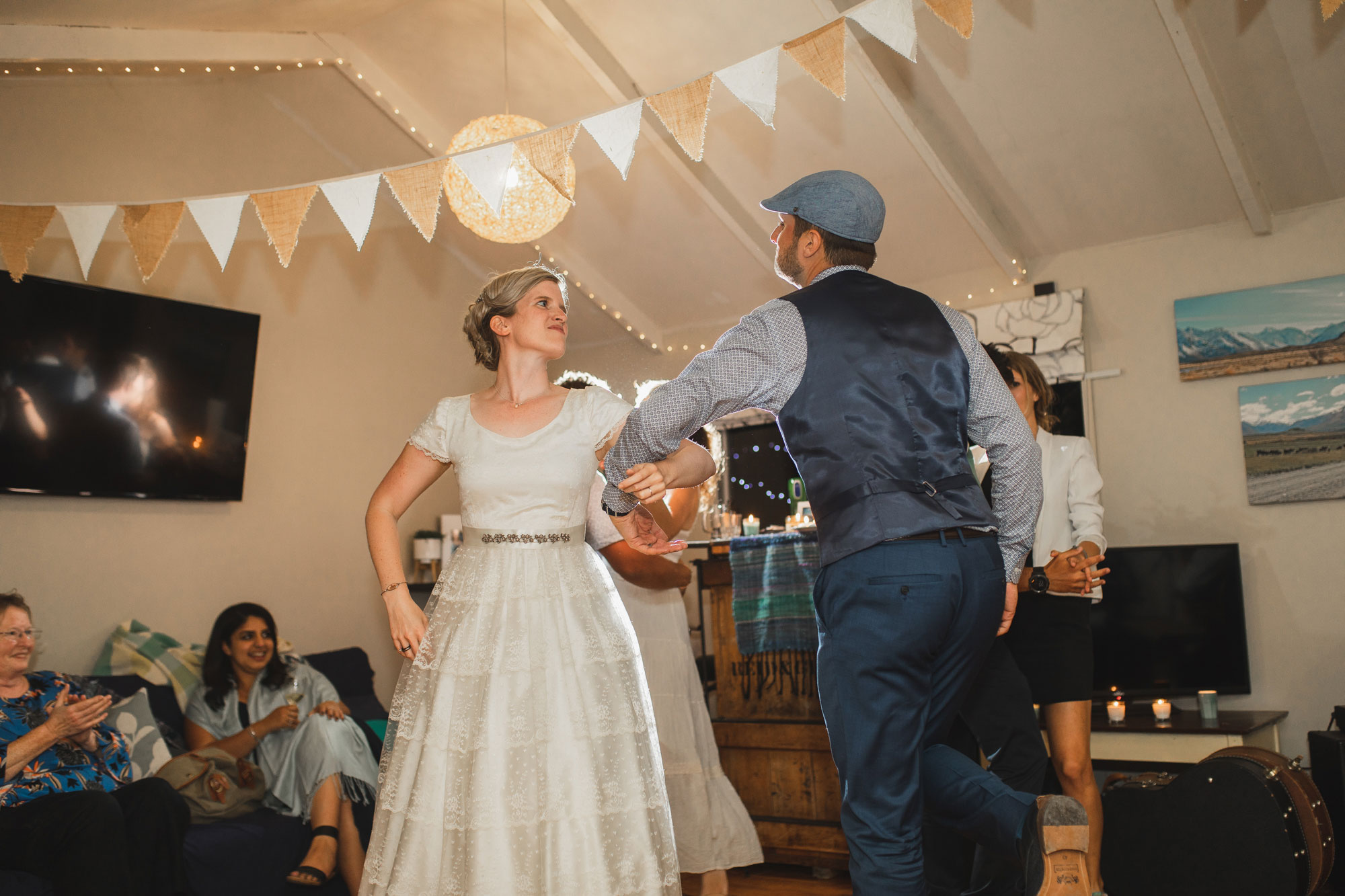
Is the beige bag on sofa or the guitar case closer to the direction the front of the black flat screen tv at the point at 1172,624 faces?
the guitar case

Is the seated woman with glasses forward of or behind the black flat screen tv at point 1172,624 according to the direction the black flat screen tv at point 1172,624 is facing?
forward

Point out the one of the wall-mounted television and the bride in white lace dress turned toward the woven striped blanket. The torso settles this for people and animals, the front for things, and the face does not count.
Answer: the wall-mounted television

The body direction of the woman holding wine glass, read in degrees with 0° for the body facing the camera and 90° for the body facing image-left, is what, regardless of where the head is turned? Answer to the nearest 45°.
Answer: approximately 315°

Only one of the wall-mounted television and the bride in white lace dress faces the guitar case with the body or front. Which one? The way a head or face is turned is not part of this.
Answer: the wall-mounted television

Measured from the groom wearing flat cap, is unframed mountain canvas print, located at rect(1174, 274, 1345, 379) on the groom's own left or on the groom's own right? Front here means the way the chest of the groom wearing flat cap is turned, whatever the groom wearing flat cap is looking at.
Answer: on the groom's own right

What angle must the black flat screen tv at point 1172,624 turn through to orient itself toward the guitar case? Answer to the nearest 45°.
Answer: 0° — it already faces it

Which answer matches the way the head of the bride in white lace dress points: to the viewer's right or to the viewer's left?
to the viewer's right

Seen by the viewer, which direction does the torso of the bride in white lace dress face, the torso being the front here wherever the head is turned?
toward the camera

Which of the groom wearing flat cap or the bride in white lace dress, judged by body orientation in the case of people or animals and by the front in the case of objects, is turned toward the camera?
the bride in white lace dress

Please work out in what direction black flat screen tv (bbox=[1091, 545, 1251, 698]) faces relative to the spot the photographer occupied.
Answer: facing the viewer

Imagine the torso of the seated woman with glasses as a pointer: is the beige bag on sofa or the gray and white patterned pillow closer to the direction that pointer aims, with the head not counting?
the beige bag on sofa

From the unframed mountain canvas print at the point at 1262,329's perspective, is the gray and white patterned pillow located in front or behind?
in front

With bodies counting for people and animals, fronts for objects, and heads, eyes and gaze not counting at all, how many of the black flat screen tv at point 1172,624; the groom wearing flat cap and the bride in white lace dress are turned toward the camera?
2

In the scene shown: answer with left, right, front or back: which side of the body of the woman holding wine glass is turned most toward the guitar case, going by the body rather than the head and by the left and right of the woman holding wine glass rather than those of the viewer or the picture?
front

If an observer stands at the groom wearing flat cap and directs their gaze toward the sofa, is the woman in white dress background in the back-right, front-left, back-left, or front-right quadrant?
front-right
